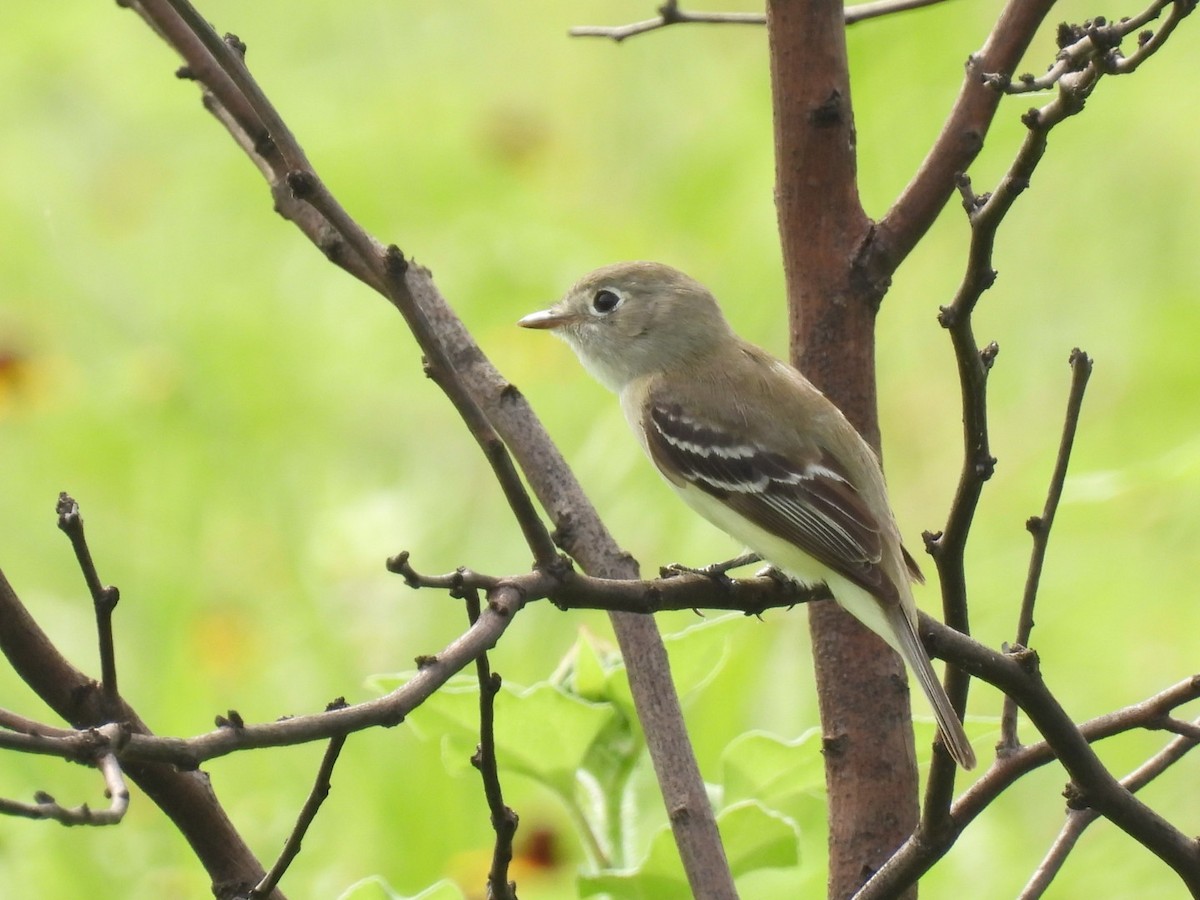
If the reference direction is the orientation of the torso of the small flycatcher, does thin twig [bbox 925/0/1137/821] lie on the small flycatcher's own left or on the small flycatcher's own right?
on the small flycatcher's own left

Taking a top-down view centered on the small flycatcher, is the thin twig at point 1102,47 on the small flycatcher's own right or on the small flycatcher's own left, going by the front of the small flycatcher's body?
on the small flycatcher's own left

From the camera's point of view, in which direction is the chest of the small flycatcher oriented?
to the viewer's left
